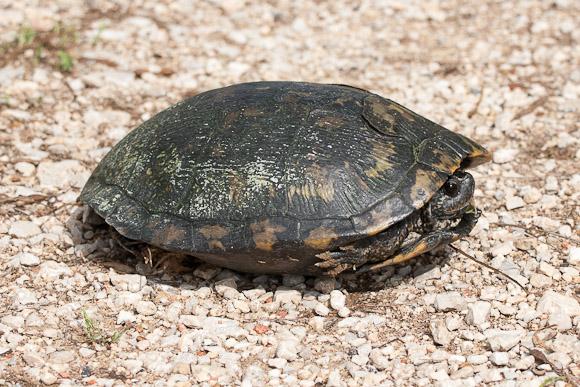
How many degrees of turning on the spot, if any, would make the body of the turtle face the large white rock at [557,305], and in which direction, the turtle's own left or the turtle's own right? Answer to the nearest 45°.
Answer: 0° — it already faces it

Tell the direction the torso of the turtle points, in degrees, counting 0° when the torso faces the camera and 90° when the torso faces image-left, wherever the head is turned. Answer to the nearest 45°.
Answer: approximately 270°

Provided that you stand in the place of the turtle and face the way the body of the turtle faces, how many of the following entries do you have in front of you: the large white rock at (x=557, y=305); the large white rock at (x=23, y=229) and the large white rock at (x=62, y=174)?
1

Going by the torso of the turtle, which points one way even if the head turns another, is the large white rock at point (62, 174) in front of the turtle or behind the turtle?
behind

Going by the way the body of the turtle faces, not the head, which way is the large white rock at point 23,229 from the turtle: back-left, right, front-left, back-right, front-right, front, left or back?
back
